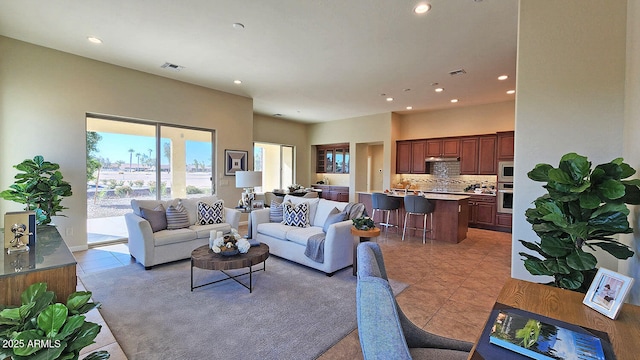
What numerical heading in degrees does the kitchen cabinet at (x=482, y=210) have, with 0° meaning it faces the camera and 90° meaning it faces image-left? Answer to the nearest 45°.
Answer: approximately 0°

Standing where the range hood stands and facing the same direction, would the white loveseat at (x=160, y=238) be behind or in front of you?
in front

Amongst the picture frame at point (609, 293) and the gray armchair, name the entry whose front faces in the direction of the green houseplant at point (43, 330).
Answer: the picture frame

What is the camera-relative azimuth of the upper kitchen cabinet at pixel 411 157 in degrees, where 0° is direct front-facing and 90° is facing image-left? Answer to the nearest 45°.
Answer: approximately 0°

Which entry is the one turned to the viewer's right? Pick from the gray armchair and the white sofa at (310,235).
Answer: the gray armchair

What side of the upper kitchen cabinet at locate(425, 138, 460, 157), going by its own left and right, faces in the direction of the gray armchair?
front

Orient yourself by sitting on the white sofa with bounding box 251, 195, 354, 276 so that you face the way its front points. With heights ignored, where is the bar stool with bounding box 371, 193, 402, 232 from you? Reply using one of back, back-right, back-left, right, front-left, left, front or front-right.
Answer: back

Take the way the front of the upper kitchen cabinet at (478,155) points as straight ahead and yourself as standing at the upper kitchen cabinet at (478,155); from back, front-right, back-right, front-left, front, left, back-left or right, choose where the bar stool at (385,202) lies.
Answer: front-right
